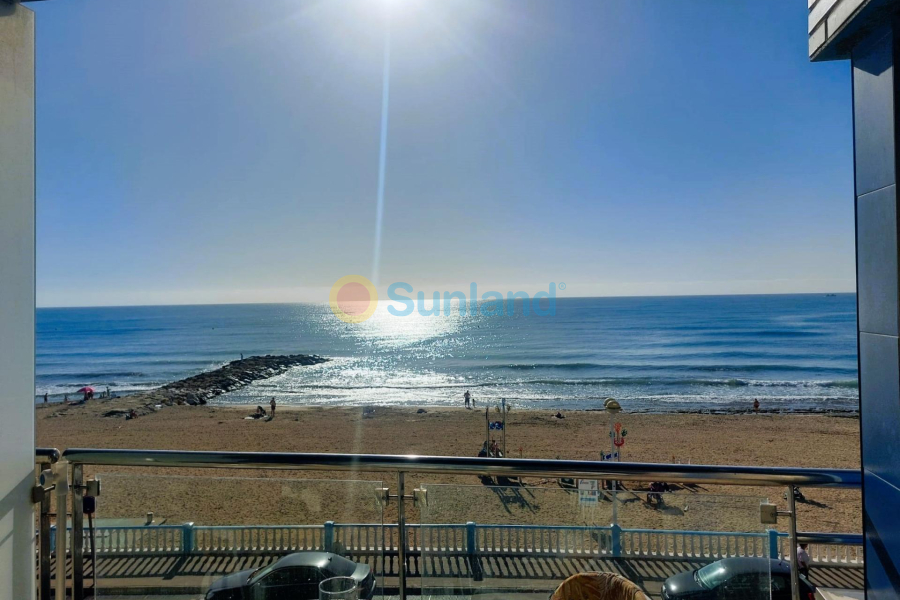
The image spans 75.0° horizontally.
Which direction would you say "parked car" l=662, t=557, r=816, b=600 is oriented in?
to the viewer's left

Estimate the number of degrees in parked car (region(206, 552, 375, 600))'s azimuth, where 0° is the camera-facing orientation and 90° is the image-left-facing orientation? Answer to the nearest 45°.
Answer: approximately 90°

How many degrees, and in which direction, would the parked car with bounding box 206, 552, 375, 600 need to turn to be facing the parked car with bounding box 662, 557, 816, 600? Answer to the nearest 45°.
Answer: approximately 180°

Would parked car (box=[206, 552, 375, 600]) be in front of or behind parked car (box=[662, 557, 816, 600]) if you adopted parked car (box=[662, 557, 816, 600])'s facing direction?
in front
